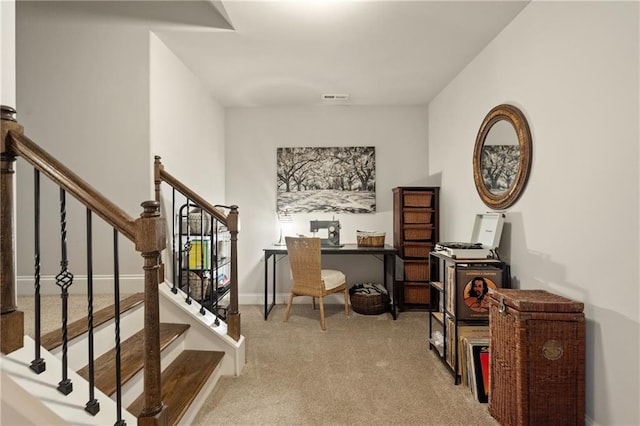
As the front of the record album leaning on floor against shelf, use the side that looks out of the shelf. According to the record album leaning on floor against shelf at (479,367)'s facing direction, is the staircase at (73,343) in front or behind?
in front

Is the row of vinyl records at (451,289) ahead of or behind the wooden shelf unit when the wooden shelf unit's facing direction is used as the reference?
ahead

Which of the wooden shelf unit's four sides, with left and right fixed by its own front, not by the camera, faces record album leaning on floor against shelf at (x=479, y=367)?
front

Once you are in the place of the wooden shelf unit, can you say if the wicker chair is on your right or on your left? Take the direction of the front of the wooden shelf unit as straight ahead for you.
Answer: on your right

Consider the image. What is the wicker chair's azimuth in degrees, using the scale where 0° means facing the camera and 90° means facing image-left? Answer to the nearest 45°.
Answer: approximately 225°
